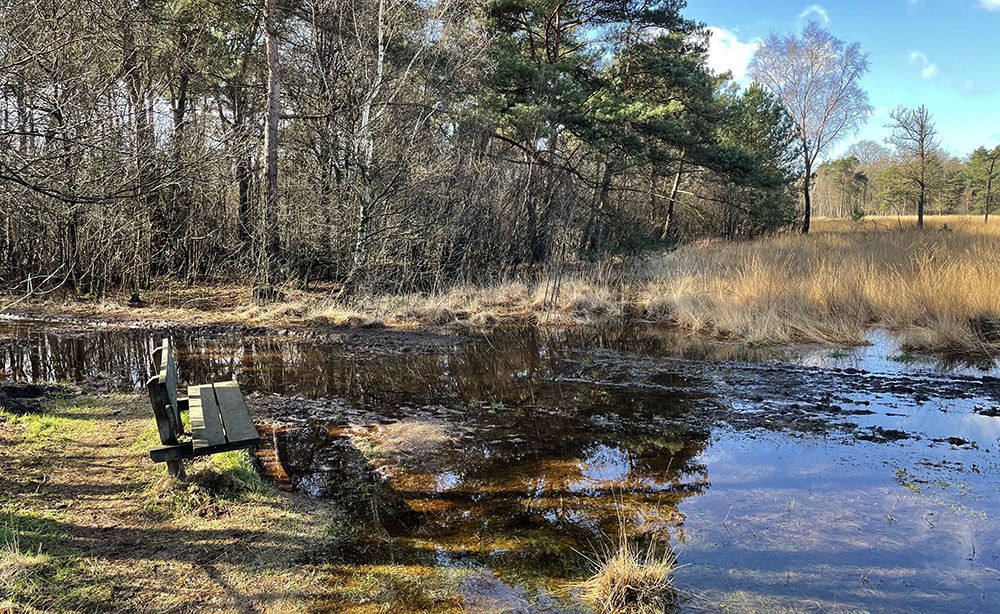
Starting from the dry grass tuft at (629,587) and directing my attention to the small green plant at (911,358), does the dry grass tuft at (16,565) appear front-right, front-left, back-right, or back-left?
back-left

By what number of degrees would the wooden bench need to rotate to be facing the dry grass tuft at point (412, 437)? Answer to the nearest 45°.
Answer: approximately 45° to its left

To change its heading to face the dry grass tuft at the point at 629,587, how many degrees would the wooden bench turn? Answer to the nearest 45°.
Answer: approximately 45° to its right

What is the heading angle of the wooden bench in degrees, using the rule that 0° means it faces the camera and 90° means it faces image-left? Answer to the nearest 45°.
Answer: approximately 270°

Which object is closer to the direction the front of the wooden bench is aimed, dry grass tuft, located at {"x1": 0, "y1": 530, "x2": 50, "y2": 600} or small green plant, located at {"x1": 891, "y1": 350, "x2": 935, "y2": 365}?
the small green plant
